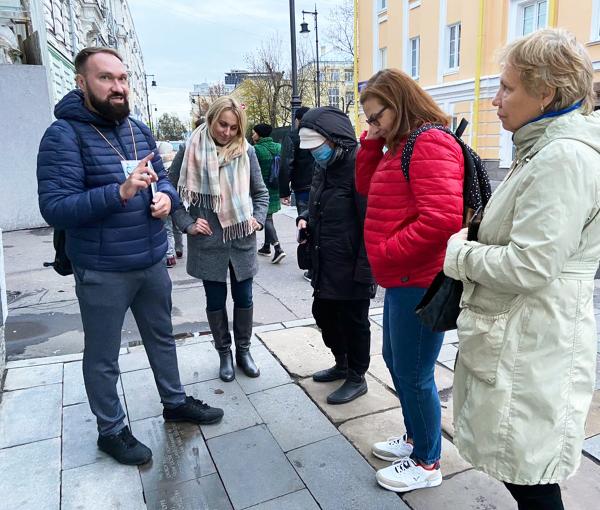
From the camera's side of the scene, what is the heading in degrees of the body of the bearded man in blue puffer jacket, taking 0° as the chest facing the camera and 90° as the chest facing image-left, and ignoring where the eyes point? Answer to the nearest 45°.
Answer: approximately 315°

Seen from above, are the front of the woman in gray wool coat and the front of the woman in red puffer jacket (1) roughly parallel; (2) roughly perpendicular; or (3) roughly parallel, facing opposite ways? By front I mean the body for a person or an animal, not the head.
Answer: roughly perpendicular

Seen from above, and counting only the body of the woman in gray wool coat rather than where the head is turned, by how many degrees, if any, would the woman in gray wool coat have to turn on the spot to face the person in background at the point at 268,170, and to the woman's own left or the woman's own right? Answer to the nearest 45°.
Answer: approximately 180°

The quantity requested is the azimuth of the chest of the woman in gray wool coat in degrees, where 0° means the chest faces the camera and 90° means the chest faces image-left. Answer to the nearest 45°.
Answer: approximately 0°

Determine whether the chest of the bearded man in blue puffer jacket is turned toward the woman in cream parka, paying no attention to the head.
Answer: yes

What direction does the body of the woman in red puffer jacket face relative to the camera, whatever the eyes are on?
to the viewer's left

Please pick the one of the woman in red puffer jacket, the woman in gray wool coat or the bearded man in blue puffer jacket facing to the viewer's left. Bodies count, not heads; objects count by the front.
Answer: the woman in red puffer jacket

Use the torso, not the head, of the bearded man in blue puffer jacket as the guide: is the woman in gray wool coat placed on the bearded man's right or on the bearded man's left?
on the bearded man's left

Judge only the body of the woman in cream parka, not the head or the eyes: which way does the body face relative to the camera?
to the viewer's left

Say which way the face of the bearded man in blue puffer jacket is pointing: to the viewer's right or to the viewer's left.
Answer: to the viewer's right

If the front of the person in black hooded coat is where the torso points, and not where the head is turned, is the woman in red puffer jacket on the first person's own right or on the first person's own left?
on the first person's own left
